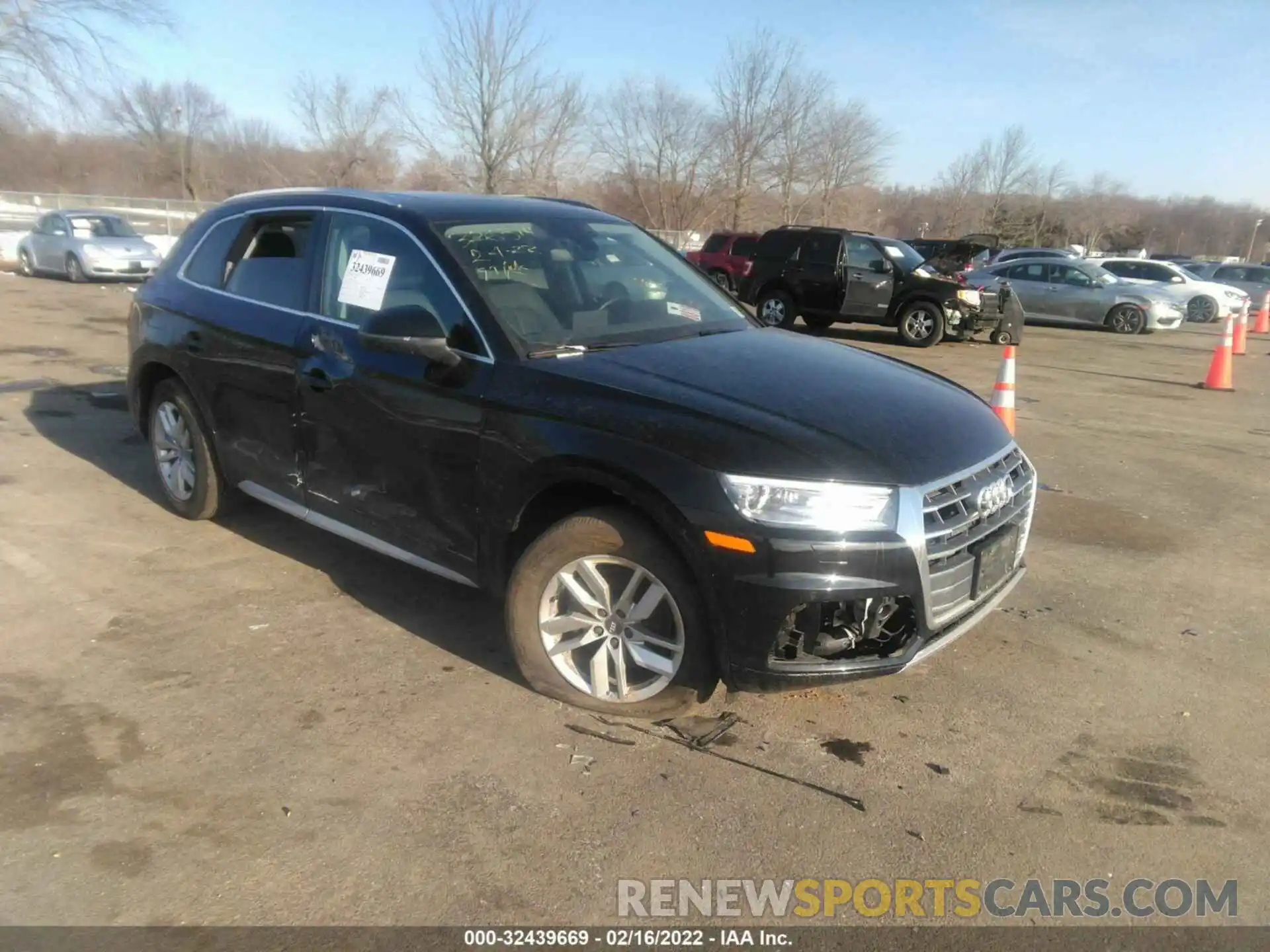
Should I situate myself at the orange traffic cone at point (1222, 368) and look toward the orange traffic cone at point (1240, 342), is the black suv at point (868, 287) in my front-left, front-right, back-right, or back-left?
front-left

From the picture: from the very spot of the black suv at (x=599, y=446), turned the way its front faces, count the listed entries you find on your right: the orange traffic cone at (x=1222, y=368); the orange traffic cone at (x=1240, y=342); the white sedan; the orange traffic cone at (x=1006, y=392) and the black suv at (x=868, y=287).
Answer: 0

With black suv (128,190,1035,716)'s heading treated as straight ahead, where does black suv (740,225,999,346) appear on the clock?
black suv (740,225,999,346) is roughly at 8 o'clock from black suv (128,190,1035,716).

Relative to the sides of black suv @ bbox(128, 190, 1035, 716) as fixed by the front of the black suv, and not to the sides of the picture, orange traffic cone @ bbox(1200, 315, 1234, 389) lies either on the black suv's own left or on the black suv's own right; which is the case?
on the black suv's own left

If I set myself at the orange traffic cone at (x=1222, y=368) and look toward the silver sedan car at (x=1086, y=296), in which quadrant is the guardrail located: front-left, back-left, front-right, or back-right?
front-left

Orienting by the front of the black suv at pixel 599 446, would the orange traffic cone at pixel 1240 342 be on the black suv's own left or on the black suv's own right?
on the black suv's own left

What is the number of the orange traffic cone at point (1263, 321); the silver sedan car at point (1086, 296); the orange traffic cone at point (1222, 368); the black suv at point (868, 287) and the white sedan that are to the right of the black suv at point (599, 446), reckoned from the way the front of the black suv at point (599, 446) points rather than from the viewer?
0

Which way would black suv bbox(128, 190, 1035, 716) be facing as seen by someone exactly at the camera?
facing the viewer and to the right of the viewer

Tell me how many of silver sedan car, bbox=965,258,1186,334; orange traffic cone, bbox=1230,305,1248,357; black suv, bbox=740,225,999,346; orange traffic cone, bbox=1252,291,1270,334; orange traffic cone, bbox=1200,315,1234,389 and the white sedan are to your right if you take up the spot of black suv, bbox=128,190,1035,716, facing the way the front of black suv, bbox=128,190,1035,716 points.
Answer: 0

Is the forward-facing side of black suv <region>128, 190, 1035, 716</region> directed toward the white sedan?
no

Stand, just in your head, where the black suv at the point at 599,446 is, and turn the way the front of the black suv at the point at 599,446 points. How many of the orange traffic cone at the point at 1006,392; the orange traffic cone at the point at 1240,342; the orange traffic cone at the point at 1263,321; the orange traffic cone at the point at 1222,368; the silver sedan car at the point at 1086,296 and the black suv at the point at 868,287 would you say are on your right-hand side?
0

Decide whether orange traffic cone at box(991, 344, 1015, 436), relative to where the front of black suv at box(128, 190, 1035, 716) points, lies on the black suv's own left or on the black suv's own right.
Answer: on the black suv's own left

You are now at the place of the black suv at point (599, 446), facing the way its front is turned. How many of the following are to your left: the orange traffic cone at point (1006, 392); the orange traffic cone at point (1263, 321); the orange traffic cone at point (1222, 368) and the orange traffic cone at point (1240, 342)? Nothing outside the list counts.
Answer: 4

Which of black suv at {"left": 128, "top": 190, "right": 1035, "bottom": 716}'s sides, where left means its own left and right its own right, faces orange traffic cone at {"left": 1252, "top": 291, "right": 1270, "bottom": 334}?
left

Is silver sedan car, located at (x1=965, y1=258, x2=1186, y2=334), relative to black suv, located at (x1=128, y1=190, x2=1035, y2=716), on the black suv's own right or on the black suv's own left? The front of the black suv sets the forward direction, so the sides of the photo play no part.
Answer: on the black suv's own left

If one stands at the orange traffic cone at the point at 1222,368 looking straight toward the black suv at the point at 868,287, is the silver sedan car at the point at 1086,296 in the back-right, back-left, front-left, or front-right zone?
front-right

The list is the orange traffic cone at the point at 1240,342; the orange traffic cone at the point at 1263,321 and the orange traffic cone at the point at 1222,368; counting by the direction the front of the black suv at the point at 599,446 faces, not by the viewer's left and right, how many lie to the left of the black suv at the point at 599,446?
3

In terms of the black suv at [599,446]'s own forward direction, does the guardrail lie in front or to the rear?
to the rear

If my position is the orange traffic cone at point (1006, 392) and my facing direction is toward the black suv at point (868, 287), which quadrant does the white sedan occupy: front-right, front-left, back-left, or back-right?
front-right
